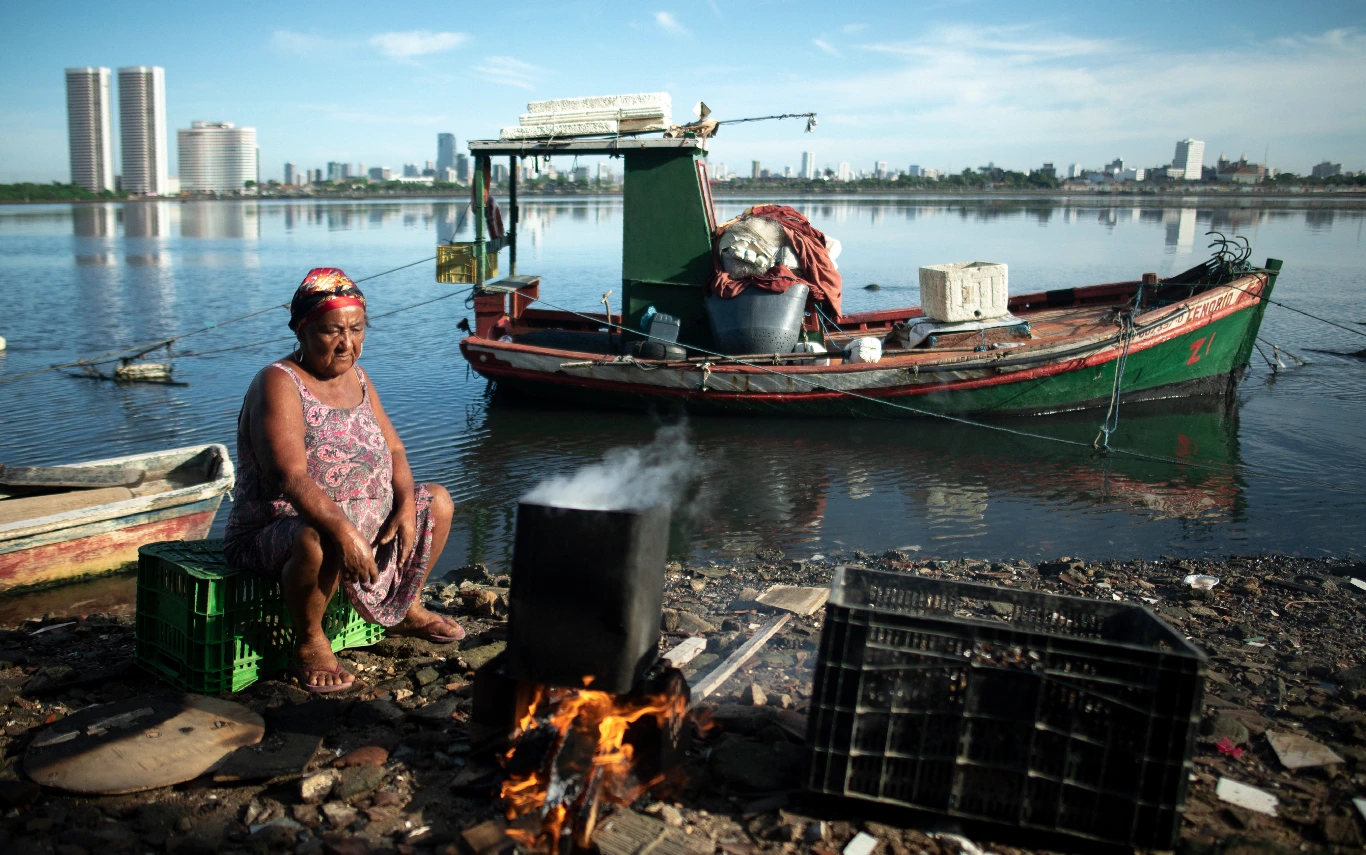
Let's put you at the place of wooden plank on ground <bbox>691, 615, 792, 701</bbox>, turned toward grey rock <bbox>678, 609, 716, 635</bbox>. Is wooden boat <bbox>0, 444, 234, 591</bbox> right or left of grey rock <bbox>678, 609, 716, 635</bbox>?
left

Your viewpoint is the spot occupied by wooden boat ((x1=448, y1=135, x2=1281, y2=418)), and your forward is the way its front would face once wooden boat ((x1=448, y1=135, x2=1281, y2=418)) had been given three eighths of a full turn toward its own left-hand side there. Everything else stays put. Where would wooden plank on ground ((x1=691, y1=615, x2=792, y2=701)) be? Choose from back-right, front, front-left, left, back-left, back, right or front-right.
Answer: back-left

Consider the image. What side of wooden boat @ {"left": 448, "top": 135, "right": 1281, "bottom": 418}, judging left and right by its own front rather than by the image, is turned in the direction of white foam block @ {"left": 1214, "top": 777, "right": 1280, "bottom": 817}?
right

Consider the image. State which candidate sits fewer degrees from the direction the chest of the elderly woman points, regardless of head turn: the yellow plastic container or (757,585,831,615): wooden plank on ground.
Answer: the wooden plank on ground

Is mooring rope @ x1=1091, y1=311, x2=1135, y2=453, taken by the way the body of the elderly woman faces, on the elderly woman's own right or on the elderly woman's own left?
on the elderly woman's own left

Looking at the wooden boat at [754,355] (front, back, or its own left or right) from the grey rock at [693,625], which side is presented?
right

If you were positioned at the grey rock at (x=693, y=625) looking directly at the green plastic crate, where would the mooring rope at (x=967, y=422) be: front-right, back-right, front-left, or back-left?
back-right

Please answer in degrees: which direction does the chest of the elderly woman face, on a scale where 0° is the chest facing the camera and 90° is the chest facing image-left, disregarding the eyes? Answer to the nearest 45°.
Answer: approximately 315°

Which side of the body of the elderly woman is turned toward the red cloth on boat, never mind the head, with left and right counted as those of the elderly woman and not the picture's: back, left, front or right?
left

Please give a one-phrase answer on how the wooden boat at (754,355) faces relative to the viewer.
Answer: facing to the right of the viewer
